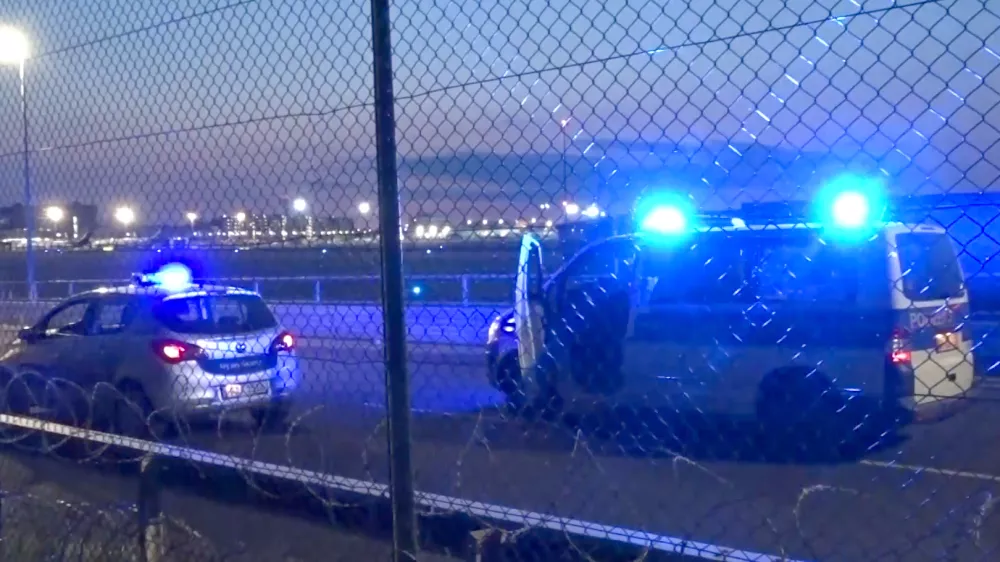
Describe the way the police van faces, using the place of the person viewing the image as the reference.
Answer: facing away from the viewer and to the left of the viewer

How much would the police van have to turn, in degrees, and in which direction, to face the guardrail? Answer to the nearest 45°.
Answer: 0° — it already faces it

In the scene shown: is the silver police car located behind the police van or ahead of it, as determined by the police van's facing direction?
ahead

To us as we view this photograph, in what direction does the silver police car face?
facing away from the viewer and to the left of the viewer

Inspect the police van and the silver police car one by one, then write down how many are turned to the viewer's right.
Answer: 0
